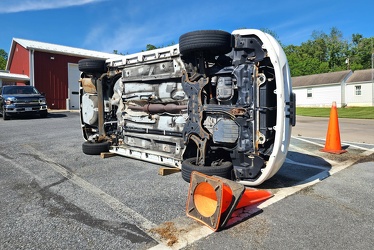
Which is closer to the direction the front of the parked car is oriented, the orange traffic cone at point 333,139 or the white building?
the orange traffic cone

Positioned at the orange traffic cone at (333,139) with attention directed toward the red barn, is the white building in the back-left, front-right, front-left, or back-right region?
front-right

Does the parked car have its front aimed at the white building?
no

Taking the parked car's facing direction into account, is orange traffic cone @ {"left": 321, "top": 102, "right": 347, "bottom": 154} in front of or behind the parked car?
in front

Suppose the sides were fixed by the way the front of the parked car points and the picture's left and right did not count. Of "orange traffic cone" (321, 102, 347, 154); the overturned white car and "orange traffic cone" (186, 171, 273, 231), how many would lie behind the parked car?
0

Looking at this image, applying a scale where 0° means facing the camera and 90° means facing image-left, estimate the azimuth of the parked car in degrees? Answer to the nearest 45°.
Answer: approximately 315°

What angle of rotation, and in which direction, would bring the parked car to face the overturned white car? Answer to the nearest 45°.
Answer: approximately 45° to its right

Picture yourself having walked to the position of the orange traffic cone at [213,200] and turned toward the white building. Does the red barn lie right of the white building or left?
left

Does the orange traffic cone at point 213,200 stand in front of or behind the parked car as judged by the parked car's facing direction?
in front
